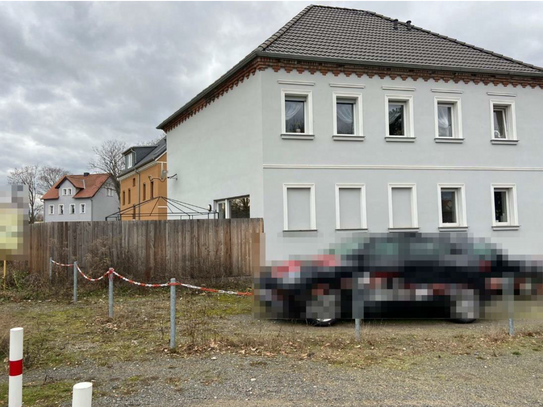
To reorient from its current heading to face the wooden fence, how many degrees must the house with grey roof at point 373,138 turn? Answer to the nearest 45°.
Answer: approximately 45° to its right

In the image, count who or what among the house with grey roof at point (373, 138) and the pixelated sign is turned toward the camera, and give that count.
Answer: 2

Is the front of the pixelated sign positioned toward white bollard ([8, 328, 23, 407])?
yes

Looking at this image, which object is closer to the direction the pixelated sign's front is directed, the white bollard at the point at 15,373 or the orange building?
the white bollard

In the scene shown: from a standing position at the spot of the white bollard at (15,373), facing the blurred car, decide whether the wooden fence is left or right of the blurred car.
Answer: left

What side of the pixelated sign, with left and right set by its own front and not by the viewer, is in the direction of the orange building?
back

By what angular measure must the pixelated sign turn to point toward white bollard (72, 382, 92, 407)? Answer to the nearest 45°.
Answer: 0° — it already faces it

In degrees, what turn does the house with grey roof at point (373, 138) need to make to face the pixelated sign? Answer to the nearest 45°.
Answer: approximately 45° to its right

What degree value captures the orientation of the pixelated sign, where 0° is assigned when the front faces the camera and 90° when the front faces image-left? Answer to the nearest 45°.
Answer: approximately 0°

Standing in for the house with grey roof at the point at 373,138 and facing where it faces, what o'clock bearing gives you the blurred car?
The blurred car is roughly at 12 o'clock from the house with grey roof.
